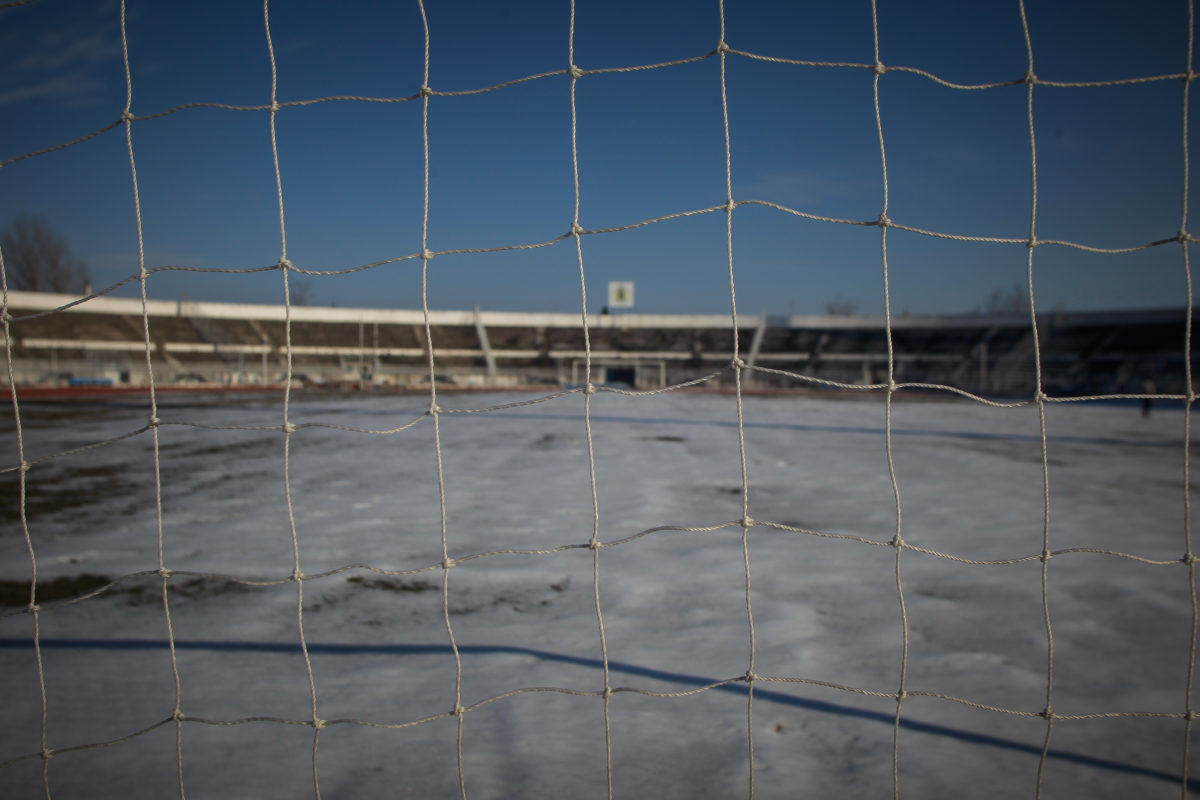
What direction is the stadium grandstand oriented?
toward the camera
